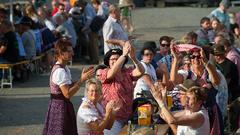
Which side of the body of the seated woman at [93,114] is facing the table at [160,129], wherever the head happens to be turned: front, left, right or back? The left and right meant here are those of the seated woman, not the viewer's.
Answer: front

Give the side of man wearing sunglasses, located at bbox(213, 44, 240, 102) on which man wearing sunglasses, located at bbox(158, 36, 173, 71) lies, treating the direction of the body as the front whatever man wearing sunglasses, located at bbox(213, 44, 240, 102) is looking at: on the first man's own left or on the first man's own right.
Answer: on the first man's own right

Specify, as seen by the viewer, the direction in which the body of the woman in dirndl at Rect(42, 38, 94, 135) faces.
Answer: to the viewer's right

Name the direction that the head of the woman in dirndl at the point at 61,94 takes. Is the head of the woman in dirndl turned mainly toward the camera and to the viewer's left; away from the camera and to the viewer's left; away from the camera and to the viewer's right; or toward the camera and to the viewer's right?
toward the camera and to the viewer's right

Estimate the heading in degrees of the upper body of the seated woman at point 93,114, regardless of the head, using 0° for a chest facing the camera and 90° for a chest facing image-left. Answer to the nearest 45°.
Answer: approximately 315°

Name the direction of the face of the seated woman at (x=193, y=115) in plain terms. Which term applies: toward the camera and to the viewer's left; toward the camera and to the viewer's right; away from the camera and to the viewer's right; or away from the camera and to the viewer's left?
toward the camera and to the viewer's left
